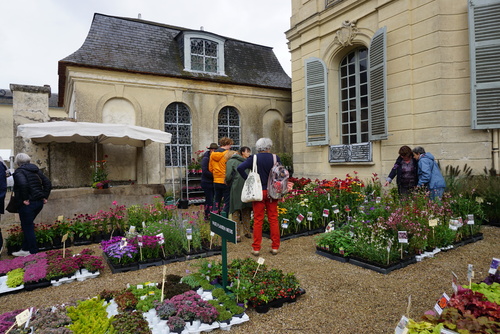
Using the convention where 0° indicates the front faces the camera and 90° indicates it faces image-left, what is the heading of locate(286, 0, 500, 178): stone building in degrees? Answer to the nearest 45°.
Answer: approximately 45°

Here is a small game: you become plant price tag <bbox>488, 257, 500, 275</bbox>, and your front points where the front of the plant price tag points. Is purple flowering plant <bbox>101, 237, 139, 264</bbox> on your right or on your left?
on your right

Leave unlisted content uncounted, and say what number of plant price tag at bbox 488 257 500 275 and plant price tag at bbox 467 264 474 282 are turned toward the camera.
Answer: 2

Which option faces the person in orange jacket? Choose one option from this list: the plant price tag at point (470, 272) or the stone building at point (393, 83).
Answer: the stone building

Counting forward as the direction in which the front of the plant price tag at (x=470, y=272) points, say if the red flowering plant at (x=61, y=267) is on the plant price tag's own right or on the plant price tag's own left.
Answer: on the plant price tag's own right

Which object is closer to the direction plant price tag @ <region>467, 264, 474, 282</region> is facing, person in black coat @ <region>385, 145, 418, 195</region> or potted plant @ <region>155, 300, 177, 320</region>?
the potted plant

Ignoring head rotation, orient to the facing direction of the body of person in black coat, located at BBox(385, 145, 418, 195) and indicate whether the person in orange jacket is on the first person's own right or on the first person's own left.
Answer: on the first person's own right

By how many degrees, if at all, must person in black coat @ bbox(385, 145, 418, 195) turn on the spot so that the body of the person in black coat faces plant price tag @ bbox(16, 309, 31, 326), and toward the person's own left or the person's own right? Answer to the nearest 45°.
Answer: approximately 45° to the person's own right

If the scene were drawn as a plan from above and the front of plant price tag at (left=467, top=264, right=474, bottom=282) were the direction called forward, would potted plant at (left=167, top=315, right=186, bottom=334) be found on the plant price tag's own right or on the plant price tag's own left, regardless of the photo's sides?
on the plant price tag's own right
